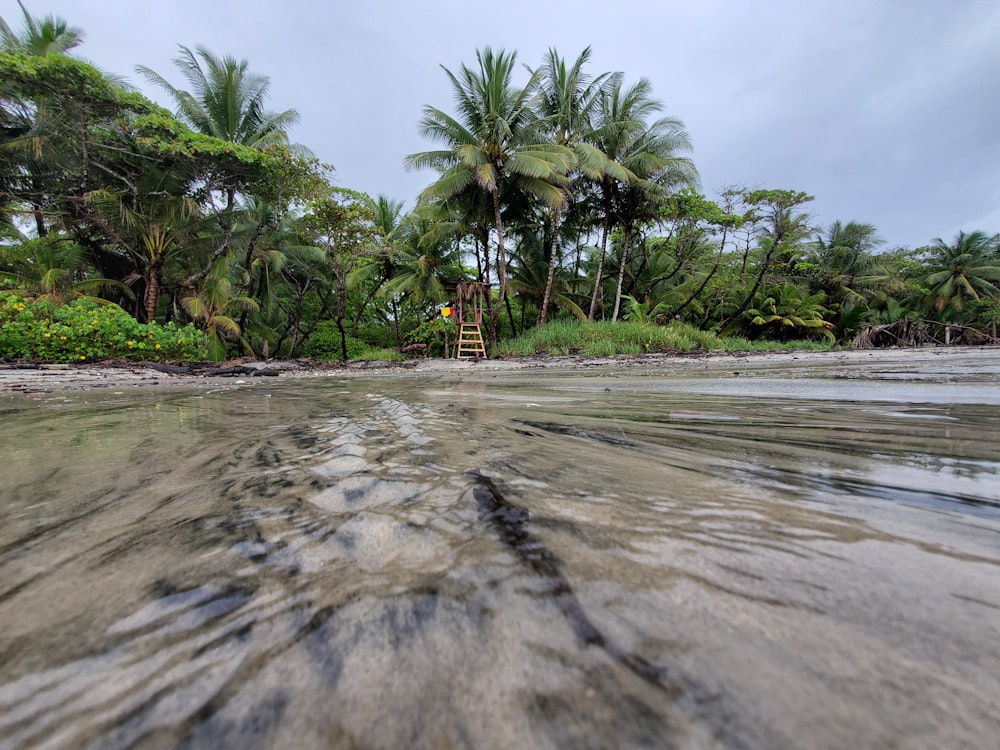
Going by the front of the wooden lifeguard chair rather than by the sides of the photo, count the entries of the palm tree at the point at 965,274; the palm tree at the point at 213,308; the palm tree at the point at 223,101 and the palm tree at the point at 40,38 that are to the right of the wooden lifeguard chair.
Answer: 3

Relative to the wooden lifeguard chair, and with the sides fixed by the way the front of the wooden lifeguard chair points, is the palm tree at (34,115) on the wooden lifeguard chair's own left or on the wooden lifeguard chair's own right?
on the wooden lifeguard chair's own right

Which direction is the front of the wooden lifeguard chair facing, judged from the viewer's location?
facing the viewer

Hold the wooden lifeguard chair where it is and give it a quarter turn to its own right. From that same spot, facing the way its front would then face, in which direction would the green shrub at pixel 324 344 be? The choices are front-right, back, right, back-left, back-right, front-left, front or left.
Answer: front-right

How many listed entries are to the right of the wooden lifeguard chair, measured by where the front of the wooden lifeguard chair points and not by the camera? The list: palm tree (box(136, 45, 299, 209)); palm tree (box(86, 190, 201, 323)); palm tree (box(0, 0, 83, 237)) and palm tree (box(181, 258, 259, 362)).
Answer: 4

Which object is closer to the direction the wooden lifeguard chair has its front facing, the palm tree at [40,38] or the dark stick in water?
the dark stick in water

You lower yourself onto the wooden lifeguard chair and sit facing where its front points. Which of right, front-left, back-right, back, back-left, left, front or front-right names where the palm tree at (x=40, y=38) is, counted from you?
right

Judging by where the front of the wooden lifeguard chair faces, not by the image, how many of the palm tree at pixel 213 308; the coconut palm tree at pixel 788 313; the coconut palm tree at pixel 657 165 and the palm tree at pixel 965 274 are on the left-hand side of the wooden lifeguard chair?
3

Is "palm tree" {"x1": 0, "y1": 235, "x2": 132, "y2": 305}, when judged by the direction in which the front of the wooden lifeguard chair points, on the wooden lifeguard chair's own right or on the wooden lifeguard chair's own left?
on the wooden lifeguard chair's own right

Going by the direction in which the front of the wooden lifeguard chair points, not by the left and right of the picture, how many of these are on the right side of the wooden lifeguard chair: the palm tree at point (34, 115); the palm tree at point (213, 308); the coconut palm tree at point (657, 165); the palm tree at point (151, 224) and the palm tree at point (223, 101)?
4

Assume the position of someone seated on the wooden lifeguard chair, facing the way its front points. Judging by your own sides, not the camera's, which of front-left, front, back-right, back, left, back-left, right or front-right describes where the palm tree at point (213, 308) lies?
right

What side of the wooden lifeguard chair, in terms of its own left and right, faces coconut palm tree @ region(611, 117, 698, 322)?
left

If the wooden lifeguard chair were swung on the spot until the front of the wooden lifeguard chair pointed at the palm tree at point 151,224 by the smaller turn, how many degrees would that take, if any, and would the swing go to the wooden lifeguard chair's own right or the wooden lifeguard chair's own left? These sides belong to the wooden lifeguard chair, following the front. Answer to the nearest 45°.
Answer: approximately 90° to the wooden lifeguard chair's own right

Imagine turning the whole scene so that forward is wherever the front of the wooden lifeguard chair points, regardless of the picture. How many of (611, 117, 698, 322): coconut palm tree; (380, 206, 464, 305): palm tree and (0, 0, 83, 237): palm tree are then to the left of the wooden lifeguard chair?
1

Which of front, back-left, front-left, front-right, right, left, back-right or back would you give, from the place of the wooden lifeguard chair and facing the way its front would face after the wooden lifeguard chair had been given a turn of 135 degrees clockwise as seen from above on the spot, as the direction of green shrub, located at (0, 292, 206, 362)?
left

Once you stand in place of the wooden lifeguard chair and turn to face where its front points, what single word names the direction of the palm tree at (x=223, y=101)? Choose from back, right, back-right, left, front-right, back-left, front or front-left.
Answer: right
